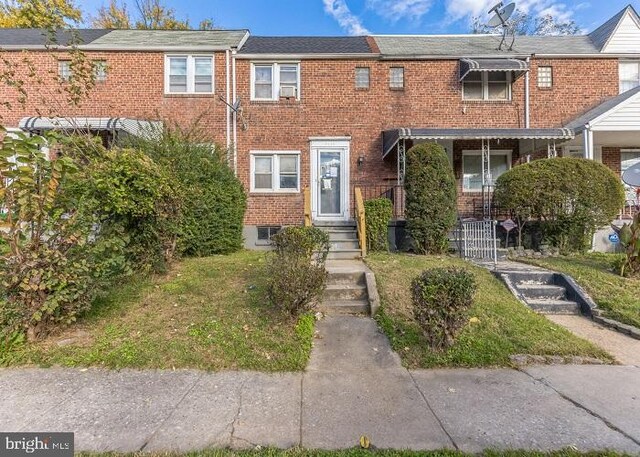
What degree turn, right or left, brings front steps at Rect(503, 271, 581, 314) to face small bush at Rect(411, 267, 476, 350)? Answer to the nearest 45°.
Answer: approximately 45° to its right

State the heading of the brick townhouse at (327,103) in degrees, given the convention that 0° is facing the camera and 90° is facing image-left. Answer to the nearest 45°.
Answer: approximately 0°

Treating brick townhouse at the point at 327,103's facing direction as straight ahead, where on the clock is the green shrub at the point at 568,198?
The green shrub is roughly at 10 o'clock from the brick townhouse.

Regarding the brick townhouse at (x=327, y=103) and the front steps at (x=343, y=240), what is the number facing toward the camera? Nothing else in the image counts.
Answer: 2

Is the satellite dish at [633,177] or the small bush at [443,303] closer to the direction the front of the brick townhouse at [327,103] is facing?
the small bush

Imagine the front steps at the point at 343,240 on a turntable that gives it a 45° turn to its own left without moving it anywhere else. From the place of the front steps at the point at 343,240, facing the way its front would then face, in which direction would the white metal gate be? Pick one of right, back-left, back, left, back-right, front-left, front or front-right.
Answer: front-left

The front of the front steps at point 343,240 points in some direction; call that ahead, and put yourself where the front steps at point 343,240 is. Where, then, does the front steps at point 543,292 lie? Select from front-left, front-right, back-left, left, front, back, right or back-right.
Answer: front-left

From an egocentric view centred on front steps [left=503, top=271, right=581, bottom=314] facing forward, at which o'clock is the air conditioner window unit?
The air conditioner window unit is roughly at 5 o'clock from the front steps.

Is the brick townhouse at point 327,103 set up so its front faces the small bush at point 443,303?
yes

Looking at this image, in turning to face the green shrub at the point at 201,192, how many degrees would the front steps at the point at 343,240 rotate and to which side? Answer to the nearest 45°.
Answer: approximately 45° to its right

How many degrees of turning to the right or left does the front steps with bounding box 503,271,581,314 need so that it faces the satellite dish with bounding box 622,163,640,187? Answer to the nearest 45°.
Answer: approximately 90° to its left

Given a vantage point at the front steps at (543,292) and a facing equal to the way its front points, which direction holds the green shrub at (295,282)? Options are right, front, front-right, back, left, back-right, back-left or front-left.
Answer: right

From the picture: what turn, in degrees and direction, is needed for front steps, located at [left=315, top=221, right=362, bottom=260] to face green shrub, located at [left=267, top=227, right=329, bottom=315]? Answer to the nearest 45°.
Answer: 0° — it already faces it
